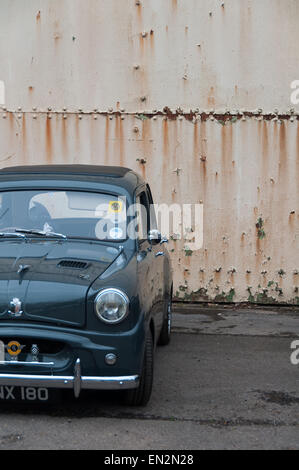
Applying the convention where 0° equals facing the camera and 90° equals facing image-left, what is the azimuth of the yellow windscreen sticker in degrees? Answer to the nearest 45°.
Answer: approximately 0°
